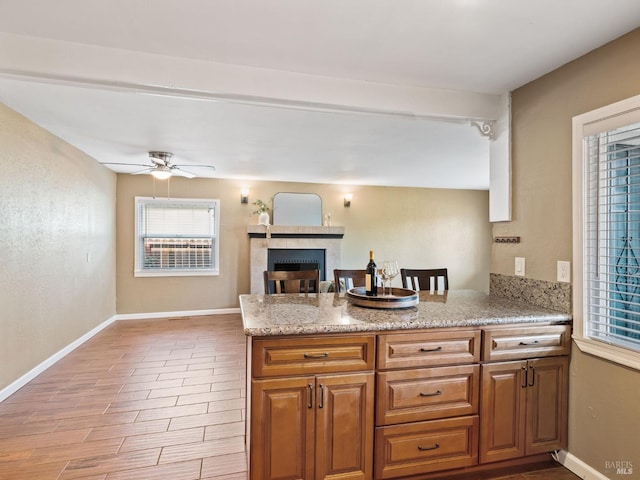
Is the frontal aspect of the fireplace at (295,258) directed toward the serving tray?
yes

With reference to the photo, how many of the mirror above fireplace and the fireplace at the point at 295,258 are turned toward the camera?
2

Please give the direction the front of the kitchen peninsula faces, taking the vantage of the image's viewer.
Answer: facing the viewer

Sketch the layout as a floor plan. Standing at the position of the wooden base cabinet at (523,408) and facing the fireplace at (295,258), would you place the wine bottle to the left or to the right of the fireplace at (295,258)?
left

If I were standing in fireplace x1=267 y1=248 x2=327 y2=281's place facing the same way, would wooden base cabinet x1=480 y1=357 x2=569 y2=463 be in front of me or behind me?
in front

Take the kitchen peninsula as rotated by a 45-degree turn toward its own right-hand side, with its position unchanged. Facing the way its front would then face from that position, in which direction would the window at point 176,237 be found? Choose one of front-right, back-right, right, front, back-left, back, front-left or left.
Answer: right

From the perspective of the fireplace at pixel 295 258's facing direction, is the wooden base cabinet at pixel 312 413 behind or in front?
in front

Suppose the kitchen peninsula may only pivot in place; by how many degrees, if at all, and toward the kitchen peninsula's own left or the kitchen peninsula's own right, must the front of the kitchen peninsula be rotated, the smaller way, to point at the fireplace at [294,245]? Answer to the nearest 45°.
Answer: approximately 135° to the kitchen peninsula's own right

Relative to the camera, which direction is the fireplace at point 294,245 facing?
toward the camera

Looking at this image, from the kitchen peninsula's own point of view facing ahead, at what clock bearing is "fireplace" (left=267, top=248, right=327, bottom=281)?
The fireplace is roughly at 5 o'clock from the kitchen peninsula.

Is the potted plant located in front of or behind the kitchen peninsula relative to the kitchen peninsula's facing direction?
behind

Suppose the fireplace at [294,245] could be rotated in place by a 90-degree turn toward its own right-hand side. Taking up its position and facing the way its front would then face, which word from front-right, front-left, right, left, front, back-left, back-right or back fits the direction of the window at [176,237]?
front
